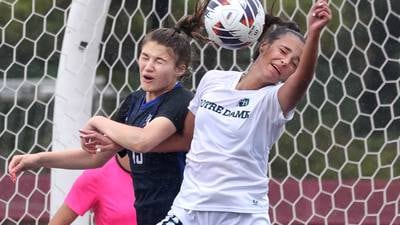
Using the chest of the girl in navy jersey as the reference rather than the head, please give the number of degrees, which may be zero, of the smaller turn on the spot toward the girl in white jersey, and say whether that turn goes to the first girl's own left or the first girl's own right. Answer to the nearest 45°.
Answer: approximately 90° to the first girl's own left

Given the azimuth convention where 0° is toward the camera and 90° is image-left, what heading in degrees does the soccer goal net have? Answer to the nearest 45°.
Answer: approximately 0°

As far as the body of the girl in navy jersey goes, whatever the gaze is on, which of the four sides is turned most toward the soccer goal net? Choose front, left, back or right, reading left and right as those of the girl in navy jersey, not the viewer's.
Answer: back

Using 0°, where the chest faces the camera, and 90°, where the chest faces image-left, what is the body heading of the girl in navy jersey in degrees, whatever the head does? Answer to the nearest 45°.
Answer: approximately 45°
